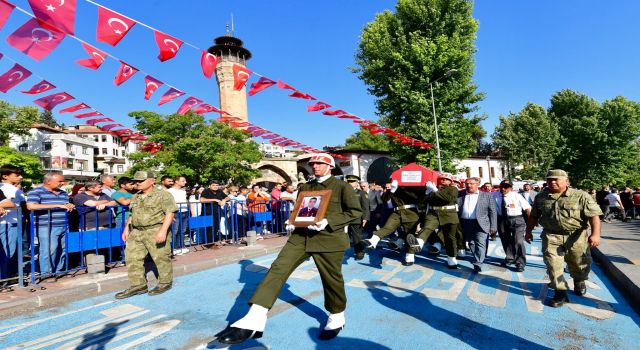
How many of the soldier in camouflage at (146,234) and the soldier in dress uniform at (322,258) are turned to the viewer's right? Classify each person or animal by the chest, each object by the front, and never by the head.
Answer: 0

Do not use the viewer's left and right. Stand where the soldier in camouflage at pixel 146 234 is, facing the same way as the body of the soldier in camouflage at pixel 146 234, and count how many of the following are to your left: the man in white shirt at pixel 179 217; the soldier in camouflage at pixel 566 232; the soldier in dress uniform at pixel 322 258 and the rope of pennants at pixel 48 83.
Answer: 2

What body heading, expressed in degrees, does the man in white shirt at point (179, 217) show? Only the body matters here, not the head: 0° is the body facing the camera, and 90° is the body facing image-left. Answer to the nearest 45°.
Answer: approximately 315°

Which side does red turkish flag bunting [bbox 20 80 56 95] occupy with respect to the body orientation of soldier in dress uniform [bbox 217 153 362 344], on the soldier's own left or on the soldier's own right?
on the soldier's own right

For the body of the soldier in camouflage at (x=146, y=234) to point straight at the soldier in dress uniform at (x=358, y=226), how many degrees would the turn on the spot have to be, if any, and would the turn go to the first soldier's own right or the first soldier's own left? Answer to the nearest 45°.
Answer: approximately 135° to the first soldier's own left

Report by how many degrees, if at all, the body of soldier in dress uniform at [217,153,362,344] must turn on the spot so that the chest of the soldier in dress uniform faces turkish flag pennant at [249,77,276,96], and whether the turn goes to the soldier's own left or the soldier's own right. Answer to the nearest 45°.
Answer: approximately 135° to the soldier's own right

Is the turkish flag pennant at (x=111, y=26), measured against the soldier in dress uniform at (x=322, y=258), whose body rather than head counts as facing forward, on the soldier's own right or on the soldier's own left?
on the soldier's own right

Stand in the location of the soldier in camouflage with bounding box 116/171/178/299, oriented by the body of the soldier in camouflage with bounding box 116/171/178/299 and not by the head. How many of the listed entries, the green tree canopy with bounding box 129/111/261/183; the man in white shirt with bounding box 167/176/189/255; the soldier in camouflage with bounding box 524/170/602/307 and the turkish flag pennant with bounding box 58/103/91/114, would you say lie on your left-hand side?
1

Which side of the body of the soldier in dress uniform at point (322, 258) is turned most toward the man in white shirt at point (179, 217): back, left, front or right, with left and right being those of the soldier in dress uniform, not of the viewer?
right

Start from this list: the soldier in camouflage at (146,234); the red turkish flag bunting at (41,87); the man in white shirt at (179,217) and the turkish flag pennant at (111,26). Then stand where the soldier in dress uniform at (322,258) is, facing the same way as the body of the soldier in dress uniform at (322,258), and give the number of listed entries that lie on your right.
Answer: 4

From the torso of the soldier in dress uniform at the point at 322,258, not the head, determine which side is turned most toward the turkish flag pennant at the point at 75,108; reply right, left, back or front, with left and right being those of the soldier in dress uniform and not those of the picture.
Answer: right

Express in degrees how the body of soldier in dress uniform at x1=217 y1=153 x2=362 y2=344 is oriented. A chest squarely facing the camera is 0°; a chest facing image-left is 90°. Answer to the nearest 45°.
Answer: approximately 45°

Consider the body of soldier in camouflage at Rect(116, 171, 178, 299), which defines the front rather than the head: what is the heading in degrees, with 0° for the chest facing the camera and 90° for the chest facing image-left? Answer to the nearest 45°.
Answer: approximately 45°
